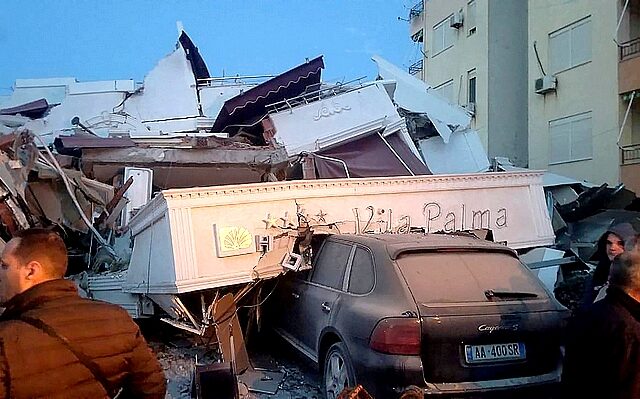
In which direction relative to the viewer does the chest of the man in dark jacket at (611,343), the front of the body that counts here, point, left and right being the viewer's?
facing away from the viewer and to the right of the viewer

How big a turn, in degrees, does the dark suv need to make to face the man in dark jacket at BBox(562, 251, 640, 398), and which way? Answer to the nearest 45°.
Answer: approximately 180°

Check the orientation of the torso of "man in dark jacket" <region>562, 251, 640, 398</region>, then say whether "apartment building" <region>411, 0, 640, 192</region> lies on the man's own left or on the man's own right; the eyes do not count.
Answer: on the man's own left

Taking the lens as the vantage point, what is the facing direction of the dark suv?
facing away from the viewer and to the left of the viewer

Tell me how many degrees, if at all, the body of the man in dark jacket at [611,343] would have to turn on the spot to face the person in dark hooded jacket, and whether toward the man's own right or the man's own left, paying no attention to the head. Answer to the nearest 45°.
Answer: approximately 45° to the man's own left
